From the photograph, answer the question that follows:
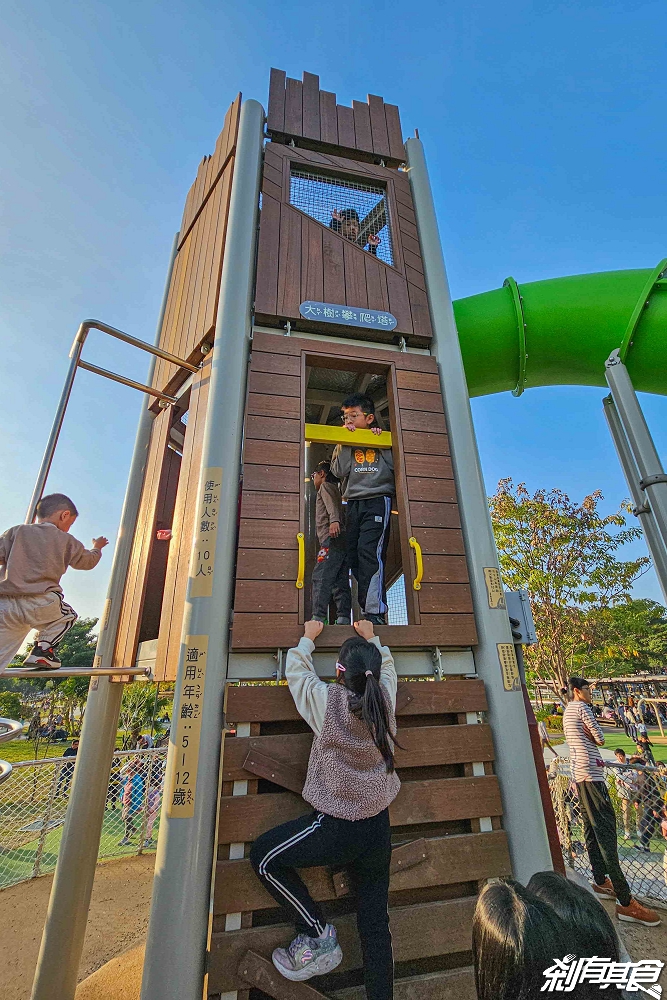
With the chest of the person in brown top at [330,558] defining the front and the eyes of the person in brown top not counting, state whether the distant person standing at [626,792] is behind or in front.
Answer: behind
